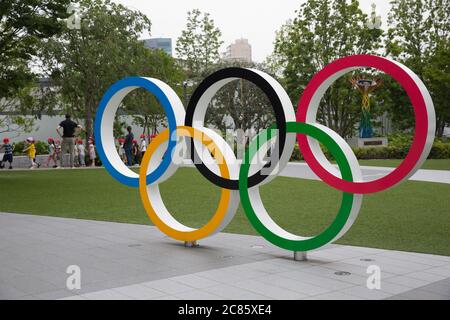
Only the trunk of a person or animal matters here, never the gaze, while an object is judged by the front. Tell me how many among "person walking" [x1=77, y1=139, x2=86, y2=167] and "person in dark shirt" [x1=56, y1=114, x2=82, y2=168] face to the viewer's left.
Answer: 1

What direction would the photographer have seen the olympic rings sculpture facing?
facing the viewer and to the left of the viewer

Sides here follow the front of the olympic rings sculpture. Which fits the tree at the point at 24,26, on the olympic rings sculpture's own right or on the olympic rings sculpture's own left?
on the olympic rings sculpture's own right

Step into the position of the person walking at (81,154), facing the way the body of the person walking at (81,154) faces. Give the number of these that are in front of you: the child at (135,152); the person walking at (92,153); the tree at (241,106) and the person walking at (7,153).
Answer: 1

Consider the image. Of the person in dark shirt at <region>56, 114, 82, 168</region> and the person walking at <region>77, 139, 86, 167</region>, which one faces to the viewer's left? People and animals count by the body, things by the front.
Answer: the person walking

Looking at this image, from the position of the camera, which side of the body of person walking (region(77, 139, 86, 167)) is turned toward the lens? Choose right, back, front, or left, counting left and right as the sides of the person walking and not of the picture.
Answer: left

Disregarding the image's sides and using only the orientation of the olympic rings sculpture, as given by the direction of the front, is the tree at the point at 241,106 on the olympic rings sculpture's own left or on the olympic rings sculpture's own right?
on the olympic rings sculpture's own right

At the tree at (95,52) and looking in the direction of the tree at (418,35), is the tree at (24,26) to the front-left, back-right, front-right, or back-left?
back-right

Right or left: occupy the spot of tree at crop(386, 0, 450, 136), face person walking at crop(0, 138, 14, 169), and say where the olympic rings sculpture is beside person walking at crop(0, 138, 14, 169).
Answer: left

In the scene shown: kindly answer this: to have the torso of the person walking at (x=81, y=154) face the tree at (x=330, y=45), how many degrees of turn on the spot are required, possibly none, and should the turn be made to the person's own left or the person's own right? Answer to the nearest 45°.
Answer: approximately 180°

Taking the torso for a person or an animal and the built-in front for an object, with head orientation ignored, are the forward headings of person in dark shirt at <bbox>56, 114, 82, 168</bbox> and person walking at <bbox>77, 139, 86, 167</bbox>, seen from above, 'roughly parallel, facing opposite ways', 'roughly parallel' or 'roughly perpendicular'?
roughly perpendicular
